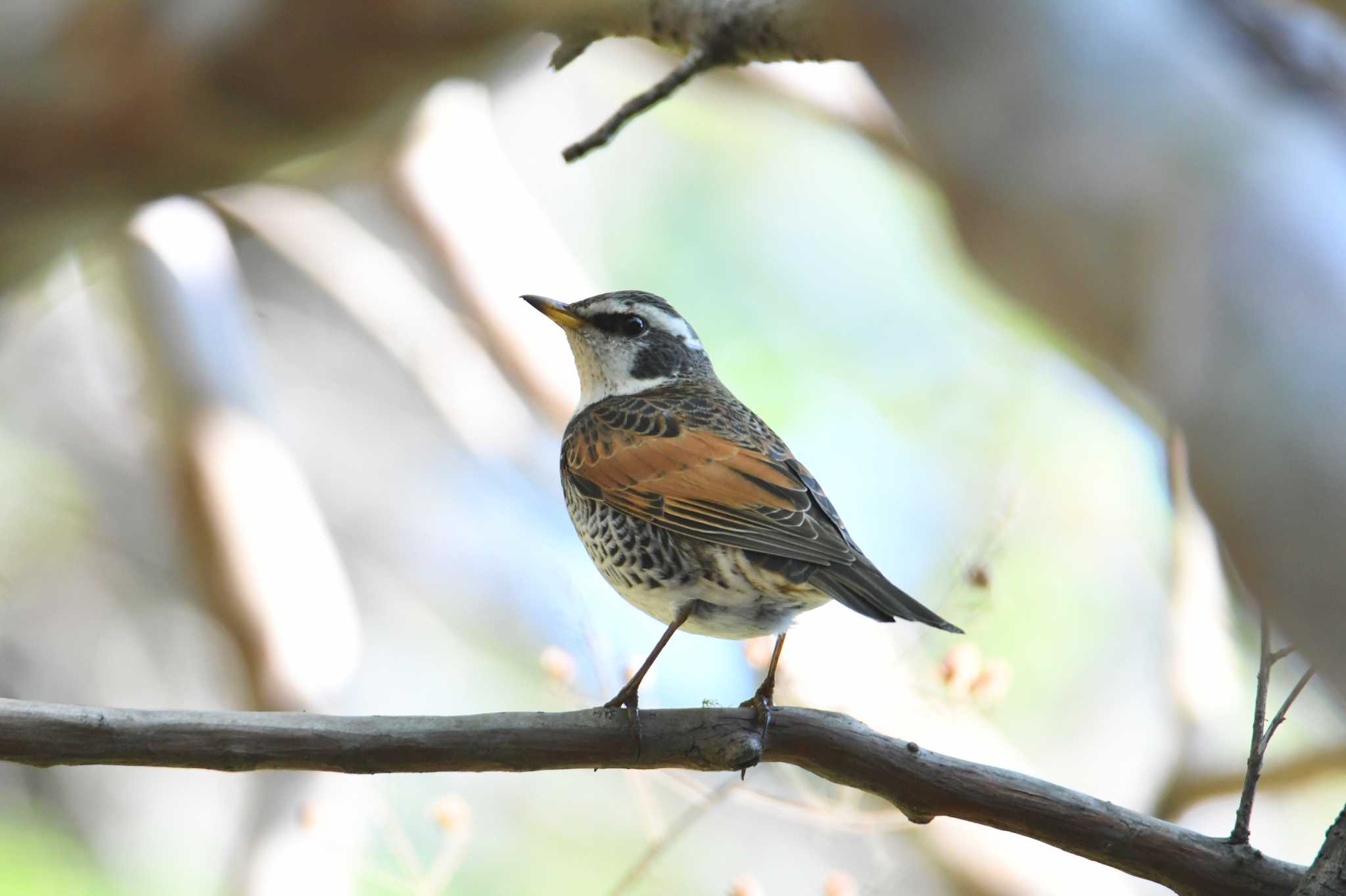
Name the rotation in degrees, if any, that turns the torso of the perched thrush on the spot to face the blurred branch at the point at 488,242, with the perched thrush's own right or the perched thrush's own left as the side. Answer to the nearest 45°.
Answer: approximately 90° to the perched thrush's own right

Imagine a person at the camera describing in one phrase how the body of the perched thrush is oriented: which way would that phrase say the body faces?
to the viewer's left
